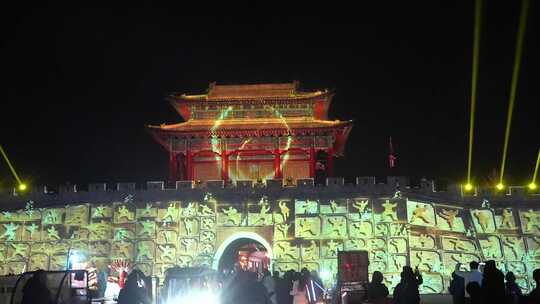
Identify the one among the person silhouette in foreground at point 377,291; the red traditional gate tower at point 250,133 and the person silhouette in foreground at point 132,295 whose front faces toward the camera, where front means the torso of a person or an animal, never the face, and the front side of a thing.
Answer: the red traditional gate tower

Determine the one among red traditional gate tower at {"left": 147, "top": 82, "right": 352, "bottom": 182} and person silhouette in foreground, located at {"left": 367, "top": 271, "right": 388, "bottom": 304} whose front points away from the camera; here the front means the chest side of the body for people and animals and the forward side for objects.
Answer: the person silhouette in foreground

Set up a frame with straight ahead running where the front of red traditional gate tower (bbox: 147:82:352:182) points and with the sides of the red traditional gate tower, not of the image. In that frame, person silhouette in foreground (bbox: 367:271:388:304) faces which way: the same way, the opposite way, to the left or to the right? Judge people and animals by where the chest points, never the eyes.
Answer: the opposite way

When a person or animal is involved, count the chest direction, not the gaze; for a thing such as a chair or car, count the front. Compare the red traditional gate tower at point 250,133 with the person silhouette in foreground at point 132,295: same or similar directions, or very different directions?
very different directions

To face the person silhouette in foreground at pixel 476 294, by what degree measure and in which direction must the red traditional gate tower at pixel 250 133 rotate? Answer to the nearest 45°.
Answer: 0° — it already faces them

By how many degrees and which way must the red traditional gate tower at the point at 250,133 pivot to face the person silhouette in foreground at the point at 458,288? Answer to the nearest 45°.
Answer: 0° — it already faces them

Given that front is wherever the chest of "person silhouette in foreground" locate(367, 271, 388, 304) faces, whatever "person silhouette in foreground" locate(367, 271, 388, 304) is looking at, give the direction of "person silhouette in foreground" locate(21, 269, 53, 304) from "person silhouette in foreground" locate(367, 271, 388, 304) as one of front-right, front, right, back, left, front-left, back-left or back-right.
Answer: left

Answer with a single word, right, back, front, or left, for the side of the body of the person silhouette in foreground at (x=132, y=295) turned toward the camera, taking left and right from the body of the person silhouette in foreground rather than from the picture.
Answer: back

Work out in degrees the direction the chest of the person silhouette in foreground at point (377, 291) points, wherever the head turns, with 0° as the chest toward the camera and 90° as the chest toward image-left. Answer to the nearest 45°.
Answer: approximately 180°

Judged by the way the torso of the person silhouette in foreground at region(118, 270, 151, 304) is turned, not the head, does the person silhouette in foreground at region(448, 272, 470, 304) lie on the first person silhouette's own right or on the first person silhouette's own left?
on the first person silhouette's own right

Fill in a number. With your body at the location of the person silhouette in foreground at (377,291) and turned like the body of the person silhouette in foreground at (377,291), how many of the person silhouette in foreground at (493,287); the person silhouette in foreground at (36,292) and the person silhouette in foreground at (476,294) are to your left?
1

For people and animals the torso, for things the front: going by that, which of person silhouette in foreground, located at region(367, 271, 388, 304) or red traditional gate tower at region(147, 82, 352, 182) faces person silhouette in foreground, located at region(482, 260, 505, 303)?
the red traditional gate tower

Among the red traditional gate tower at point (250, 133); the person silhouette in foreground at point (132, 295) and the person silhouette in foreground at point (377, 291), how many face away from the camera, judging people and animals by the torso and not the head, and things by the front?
2
